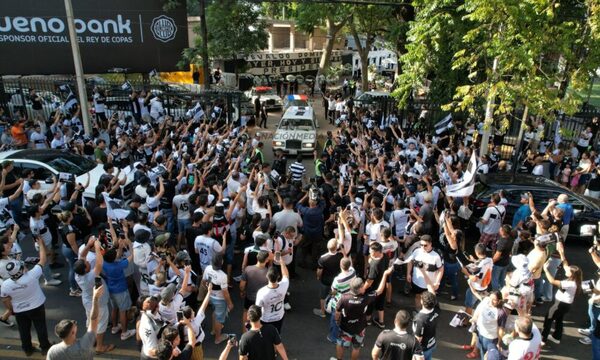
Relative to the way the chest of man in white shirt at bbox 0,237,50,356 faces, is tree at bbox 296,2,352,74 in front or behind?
in front

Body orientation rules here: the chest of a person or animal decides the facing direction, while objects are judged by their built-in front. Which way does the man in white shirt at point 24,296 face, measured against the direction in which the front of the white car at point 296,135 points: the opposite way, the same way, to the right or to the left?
the opposite way

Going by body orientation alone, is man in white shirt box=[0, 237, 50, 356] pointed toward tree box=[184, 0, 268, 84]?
yes

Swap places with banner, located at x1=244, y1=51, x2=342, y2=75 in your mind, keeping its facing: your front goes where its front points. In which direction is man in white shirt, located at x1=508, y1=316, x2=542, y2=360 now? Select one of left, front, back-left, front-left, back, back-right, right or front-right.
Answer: front

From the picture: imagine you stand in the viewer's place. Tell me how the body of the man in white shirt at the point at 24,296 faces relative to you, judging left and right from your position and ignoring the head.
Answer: facing away from the viewer and to the right of the viewer

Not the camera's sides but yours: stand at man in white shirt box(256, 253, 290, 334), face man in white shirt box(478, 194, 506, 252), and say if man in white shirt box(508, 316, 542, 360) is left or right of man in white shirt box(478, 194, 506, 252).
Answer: right

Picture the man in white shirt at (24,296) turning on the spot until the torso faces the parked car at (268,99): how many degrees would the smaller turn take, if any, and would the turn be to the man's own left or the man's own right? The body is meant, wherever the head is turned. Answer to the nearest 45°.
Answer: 0° — they already face it

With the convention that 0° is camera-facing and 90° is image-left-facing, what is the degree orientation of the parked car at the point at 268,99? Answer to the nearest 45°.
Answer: approximately 315°

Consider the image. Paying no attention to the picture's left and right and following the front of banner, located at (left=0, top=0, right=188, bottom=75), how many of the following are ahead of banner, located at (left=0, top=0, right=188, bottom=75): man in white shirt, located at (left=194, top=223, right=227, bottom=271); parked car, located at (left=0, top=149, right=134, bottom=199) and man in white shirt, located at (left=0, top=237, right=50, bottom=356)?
3

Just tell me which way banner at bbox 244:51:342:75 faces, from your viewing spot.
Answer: facing the viewer

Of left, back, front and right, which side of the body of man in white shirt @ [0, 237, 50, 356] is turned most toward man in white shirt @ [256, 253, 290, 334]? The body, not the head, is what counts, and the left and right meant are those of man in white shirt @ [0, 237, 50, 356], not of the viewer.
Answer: right

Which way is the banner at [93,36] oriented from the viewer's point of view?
toward the camera

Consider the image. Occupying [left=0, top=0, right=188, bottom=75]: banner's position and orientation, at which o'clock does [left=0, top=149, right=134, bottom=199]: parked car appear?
The parked car is roughly at 12 o'clock from the banner.

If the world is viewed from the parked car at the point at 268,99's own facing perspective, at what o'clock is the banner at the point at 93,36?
The banner is roughly at 4 o'clock from the parked car.

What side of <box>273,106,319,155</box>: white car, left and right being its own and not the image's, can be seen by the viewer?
front

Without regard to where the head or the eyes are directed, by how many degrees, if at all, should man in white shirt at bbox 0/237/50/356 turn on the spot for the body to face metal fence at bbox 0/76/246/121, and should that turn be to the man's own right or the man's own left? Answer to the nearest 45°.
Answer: approximately 45° to the man's own left

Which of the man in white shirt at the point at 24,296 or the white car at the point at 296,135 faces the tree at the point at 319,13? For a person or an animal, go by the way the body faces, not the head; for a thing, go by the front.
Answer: the man in white shirt

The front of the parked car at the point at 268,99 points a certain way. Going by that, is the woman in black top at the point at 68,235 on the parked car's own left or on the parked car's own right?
on the parked car's own right

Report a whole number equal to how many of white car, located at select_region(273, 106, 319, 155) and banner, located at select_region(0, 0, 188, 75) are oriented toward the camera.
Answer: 2
